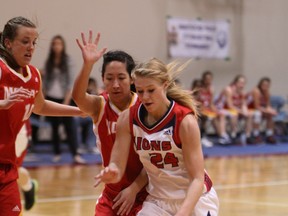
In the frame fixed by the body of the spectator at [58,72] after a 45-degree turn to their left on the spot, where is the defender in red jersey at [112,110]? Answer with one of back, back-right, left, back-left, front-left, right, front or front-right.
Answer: front-right

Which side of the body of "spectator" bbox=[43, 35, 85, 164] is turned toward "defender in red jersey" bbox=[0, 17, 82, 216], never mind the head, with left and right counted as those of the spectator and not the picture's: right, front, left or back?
front

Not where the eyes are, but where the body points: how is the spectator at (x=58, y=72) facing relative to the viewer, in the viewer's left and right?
facing the viewer

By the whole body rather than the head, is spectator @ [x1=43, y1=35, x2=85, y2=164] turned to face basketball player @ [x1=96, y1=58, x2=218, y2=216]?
yes

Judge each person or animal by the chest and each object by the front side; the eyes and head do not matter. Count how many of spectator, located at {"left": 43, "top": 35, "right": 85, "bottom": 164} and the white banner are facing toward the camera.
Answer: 2

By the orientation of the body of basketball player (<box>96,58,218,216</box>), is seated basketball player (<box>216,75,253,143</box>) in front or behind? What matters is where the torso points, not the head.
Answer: behind

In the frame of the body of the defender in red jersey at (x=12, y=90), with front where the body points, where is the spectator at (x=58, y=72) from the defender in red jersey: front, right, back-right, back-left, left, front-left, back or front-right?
back-left

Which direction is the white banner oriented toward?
toward the camera

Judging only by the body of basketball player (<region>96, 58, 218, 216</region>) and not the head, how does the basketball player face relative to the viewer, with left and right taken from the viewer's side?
facing the viewer and to the left of the viewer

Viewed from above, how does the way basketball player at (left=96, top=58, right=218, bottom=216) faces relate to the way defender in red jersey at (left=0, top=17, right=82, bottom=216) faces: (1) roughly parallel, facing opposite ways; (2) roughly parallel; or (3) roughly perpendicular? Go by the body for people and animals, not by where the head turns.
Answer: roughly perpendicular

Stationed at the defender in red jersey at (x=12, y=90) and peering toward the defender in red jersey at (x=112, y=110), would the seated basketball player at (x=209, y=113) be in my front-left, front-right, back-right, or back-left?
front-left

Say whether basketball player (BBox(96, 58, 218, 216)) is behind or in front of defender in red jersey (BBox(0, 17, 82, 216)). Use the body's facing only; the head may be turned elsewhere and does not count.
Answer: in front

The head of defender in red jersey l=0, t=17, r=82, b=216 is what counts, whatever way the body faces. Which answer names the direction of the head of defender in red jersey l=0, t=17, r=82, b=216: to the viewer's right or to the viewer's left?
to the viewer's right

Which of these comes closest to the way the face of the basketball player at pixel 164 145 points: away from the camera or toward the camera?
toward the camera

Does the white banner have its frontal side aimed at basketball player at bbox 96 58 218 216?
yes

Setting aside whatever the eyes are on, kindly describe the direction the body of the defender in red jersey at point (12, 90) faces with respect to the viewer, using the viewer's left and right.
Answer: facing the viewer and to the right of the viewer
